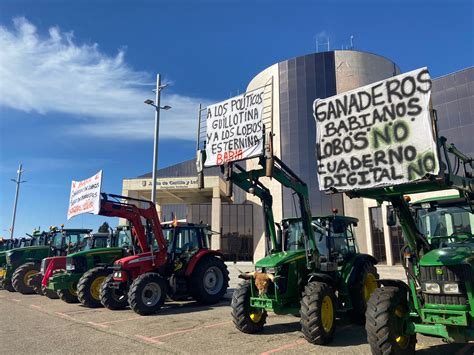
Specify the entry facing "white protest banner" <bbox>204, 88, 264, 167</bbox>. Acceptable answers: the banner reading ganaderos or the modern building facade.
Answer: the modern building facade

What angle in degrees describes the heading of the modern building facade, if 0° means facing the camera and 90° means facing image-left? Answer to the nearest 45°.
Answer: approximately 0°

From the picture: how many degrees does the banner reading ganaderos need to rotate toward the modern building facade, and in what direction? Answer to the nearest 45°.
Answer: approximately 180°

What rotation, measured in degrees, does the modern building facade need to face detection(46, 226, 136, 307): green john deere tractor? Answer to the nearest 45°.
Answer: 0° — it already faces it

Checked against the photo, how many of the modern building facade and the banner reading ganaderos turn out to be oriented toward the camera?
2

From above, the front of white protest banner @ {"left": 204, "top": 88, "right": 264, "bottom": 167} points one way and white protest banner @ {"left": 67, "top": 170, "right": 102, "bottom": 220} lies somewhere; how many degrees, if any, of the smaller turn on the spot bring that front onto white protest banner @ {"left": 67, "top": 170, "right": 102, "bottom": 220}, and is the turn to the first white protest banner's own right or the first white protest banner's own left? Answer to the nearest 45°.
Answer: approximately 90° to the first white protest banner's own right

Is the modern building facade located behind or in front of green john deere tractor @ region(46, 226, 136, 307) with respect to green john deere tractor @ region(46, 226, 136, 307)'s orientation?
behind

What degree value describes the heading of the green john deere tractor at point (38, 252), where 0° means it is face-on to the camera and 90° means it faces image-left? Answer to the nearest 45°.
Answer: approximately 45°

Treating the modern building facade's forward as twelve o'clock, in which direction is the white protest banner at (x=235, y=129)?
The white protest banner is roughly at 12 o'clock from the modern building facade.
